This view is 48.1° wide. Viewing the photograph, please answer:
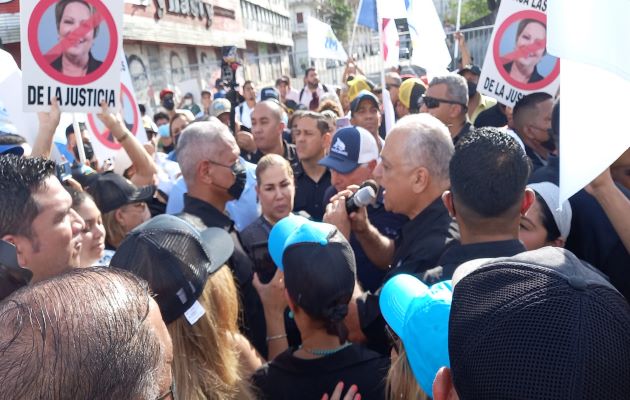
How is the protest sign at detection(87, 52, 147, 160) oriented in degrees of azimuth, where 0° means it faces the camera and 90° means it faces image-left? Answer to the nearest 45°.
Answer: approximately 0°

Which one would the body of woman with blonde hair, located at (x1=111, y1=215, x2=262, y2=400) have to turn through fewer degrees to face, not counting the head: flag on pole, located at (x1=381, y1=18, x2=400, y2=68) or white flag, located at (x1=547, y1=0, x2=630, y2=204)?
the flag on pole

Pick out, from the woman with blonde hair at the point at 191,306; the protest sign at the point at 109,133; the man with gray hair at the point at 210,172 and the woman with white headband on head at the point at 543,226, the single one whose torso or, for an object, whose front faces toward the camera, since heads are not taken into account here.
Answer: the protest sign

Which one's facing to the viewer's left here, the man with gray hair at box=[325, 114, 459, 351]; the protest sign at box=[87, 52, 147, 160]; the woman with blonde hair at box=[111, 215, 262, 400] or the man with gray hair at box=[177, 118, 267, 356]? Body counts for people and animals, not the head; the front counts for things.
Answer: the man with gray hair at box=[325, 114, 459, 351]

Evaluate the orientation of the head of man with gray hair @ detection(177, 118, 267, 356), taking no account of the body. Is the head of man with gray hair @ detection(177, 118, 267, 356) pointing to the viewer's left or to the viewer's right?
to the viewer's right

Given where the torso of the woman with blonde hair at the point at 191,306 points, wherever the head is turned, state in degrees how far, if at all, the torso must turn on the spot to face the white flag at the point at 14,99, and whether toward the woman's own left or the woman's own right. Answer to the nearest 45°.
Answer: approximately 45° to the woman's own left

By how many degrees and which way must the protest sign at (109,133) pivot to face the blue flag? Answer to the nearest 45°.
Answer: approximately 135° to its left

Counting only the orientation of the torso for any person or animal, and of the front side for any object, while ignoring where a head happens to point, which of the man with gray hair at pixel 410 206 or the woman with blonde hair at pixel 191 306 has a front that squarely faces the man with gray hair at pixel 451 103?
the woman with blonde hair

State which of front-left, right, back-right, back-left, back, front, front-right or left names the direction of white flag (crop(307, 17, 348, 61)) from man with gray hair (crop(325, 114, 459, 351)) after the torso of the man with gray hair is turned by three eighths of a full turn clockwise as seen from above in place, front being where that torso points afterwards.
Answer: front-left

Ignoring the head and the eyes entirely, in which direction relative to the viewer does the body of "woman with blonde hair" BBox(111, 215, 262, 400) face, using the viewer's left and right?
facing away from the viewer and to the right of the viewer
